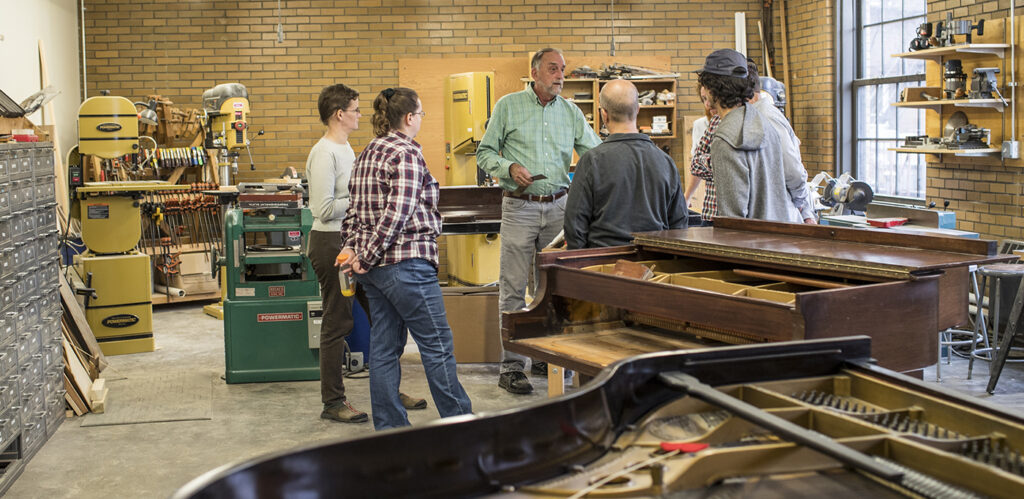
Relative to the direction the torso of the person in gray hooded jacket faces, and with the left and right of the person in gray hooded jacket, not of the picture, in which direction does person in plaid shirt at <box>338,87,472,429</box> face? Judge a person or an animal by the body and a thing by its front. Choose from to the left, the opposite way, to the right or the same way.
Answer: to the right

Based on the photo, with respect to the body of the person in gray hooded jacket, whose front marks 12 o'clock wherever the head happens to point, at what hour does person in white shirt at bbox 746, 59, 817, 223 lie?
The person in white shirt is roughly at 2 o'clock from the person in gray hooded jacket.

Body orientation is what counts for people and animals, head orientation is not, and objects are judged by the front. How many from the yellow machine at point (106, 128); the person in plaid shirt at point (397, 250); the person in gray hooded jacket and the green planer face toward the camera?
2

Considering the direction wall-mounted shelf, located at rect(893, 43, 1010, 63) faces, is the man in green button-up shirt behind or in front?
in front

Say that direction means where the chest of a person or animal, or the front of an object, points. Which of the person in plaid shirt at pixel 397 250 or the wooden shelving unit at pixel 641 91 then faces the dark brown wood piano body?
the wooden shelving unit

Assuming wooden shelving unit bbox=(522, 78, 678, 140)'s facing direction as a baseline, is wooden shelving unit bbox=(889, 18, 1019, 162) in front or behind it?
in front

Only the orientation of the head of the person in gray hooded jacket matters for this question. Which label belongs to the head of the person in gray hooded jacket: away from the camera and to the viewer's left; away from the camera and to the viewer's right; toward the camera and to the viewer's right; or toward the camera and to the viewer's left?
away from the camera and to the viewer's left

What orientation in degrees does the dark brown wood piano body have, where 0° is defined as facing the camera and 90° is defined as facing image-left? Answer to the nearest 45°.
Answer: approximately 45°

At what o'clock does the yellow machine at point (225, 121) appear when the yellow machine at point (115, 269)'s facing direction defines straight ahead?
the yellow machine at point (225, 121) is roughly at 7 o'clock from the yellow machine at point (115, 269).

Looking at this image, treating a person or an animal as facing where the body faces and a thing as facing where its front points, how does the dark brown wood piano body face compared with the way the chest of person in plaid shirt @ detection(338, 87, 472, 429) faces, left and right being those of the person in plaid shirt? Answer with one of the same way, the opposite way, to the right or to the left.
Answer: the opposite way

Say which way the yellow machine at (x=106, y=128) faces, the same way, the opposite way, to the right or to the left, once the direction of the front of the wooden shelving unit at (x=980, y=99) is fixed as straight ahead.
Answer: to the left

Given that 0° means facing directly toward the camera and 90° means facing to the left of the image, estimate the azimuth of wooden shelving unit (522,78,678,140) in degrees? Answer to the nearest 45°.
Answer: approximately 0°

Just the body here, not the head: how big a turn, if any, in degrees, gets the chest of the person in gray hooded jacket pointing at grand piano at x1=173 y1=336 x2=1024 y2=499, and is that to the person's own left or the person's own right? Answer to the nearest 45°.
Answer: approximately 135° to the person's own left
